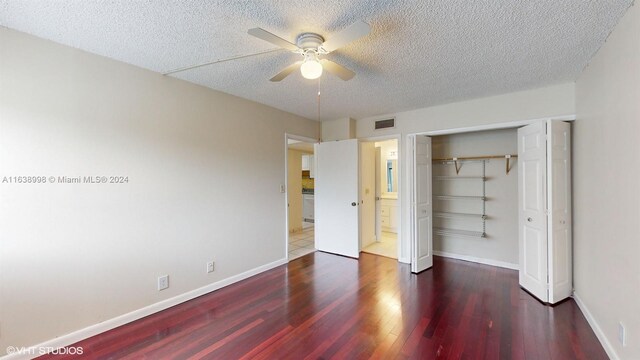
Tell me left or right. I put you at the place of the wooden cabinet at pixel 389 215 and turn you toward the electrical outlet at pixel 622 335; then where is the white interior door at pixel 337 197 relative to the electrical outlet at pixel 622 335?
right

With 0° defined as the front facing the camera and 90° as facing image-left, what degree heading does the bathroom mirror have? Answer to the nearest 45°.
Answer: approximately 45°

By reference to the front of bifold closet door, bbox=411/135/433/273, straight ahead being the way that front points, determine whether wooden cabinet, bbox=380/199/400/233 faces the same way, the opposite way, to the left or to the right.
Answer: to the right

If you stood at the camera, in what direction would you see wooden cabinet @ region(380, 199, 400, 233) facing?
facing the viewer and to the left of the viewer

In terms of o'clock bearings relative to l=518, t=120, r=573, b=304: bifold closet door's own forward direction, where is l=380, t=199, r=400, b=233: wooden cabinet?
The wooden cabinet is roughly at 4 o'clock from the bifold closet door.

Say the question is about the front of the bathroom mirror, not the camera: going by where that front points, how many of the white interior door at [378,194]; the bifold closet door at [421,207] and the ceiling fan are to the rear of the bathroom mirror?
0

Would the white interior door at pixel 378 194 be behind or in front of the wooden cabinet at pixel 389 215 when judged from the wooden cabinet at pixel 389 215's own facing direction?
in front

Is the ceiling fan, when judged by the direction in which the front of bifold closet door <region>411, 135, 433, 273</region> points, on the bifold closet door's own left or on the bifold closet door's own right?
on the bifold closet door's own right

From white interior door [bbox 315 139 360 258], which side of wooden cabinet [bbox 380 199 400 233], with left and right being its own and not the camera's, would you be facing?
front

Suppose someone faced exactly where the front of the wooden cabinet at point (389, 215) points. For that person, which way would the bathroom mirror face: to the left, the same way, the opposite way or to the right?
the same way

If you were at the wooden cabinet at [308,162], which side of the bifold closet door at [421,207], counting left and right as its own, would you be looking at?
back

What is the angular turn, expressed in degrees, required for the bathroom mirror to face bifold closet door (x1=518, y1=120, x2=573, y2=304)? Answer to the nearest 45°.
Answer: approximately 90° to its left

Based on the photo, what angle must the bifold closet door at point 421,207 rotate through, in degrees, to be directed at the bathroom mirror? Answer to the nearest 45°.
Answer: approximately 135° to its left

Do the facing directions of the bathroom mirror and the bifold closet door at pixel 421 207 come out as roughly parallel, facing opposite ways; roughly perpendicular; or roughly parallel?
roughly perpendicular

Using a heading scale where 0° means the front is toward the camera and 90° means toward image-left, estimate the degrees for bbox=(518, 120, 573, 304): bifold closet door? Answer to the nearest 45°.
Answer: approximately 0°

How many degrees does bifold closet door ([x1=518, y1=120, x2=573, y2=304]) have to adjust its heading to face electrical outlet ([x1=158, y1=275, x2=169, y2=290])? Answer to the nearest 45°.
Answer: approximately 45° to its right

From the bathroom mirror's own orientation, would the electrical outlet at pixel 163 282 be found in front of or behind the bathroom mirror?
in front
